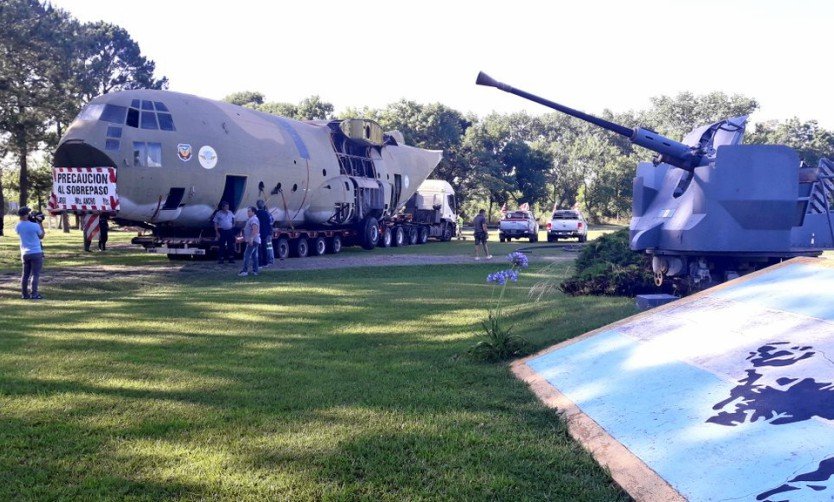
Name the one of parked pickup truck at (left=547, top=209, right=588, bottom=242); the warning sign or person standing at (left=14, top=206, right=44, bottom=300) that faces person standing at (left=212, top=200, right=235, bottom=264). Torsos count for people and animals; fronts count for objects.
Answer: person standing at (left=14, top=206, right=44, bottom=300)

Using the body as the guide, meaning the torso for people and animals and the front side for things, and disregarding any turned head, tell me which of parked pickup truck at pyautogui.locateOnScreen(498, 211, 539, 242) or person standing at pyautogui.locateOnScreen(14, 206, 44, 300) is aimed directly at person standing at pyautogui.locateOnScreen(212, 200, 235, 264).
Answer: person standing at pyautogui.locateOnScreen(14, 206, 44, 300)

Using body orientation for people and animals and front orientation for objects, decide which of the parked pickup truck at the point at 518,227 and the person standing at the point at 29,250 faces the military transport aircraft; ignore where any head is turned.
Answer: the person standing

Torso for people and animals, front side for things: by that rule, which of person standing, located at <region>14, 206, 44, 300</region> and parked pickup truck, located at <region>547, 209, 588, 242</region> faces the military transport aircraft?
the person standing

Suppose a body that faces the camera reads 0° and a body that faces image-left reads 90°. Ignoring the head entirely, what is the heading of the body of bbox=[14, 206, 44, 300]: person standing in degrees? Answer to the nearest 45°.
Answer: approximately 225°
